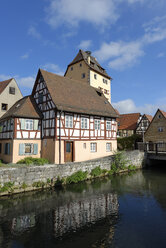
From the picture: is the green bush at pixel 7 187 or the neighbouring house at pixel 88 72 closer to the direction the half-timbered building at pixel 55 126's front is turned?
the green bush

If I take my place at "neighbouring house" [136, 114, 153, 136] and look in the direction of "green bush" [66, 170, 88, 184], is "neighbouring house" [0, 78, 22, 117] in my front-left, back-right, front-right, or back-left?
front-right

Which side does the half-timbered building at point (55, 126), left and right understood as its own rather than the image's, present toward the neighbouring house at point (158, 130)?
left

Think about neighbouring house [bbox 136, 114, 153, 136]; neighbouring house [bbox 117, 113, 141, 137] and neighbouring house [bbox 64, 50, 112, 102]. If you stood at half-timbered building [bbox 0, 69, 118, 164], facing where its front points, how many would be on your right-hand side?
0

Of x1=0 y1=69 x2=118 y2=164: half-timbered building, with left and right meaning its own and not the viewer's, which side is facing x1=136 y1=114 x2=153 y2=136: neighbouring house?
left

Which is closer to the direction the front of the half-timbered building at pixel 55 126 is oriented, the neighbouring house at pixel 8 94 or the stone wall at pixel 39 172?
the stone wall

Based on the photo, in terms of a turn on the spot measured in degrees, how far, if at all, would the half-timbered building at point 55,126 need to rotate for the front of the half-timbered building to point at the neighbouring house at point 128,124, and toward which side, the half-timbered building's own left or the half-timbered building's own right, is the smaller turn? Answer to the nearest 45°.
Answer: approximately 90° to the half-timbered building's own left

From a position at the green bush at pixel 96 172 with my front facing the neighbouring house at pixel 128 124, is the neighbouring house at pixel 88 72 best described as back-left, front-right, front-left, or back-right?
front-left

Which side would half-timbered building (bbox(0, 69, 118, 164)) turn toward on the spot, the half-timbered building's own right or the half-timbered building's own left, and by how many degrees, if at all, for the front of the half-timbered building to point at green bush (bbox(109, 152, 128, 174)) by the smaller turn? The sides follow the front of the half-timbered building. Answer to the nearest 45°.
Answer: approximately 45° to the half-timbered building's own left

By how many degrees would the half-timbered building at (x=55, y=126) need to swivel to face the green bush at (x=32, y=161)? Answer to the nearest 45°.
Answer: approximately 90° to its right

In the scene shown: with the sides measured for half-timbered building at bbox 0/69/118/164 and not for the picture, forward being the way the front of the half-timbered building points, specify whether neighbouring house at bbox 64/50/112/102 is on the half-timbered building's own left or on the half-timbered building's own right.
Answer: on the half-timbered building's own left

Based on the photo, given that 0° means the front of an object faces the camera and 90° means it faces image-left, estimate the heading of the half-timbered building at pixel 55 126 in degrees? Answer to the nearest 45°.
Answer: approximately 315°

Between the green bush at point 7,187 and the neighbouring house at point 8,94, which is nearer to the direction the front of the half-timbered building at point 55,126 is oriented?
the green bush
